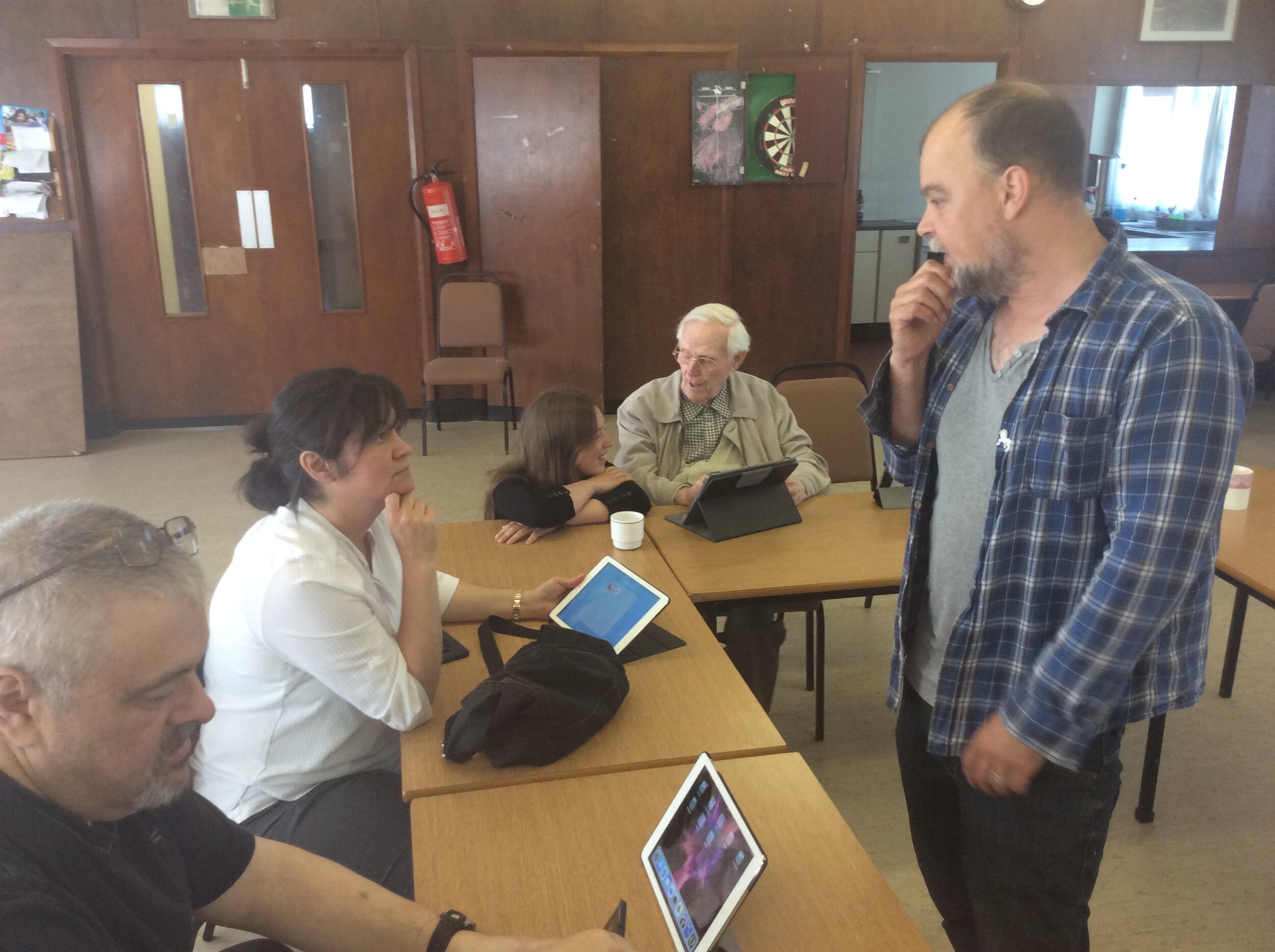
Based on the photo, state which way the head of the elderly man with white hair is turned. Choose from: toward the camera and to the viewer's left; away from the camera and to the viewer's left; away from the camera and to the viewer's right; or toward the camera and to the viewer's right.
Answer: toward the camera and to the viewer's left

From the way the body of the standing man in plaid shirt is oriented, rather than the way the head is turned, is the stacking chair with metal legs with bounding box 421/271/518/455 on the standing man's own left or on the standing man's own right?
on the standing man's own right

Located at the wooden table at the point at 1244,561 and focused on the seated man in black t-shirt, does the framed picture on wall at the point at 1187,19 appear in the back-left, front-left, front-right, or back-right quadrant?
back-right

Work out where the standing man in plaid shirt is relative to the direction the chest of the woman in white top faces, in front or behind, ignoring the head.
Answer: in front

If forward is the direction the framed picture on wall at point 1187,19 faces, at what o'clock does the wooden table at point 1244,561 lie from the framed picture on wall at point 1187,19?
The wooden table is roughly at 12 o'clock from the framed picture on wall.

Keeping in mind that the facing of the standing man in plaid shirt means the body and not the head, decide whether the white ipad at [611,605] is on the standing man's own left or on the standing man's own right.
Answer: on the standing man's own right

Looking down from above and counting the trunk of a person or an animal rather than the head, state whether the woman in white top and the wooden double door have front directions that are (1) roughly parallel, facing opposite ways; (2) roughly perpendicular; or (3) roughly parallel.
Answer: roughly perpendicular

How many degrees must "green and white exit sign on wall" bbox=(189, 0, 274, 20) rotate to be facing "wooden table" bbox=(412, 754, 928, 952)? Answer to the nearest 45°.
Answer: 0° — it already faces it

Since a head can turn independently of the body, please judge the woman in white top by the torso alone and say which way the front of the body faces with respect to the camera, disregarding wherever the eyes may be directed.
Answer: to the viewer's right

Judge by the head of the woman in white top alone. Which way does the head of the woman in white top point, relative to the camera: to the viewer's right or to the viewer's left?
to the viewer's right

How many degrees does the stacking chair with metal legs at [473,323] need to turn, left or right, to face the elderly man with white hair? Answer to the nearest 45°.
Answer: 0° — it already faces them

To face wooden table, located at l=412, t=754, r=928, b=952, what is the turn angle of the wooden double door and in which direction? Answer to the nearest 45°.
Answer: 0° — it already faces it

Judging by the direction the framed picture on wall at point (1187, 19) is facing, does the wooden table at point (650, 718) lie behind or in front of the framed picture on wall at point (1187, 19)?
in front

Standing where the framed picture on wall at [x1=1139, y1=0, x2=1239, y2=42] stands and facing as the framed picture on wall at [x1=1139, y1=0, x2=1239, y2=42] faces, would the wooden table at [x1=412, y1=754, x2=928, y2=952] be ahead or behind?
ahead

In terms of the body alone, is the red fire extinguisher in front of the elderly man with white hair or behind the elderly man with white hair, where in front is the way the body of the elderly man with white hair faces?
behind

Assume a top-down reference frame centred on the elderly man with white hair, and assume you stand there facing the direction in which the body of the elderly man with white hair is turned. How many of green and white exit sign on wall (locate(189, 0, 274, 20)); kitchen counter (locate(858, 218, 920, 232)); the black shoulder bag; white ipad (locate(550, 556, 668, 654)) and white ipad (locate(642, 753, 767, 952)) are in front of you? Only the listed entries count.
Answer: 3

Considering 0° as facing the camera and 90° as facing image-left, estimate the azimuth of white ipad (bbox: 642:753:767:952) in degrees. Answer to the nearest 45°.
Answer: approximately 45°
